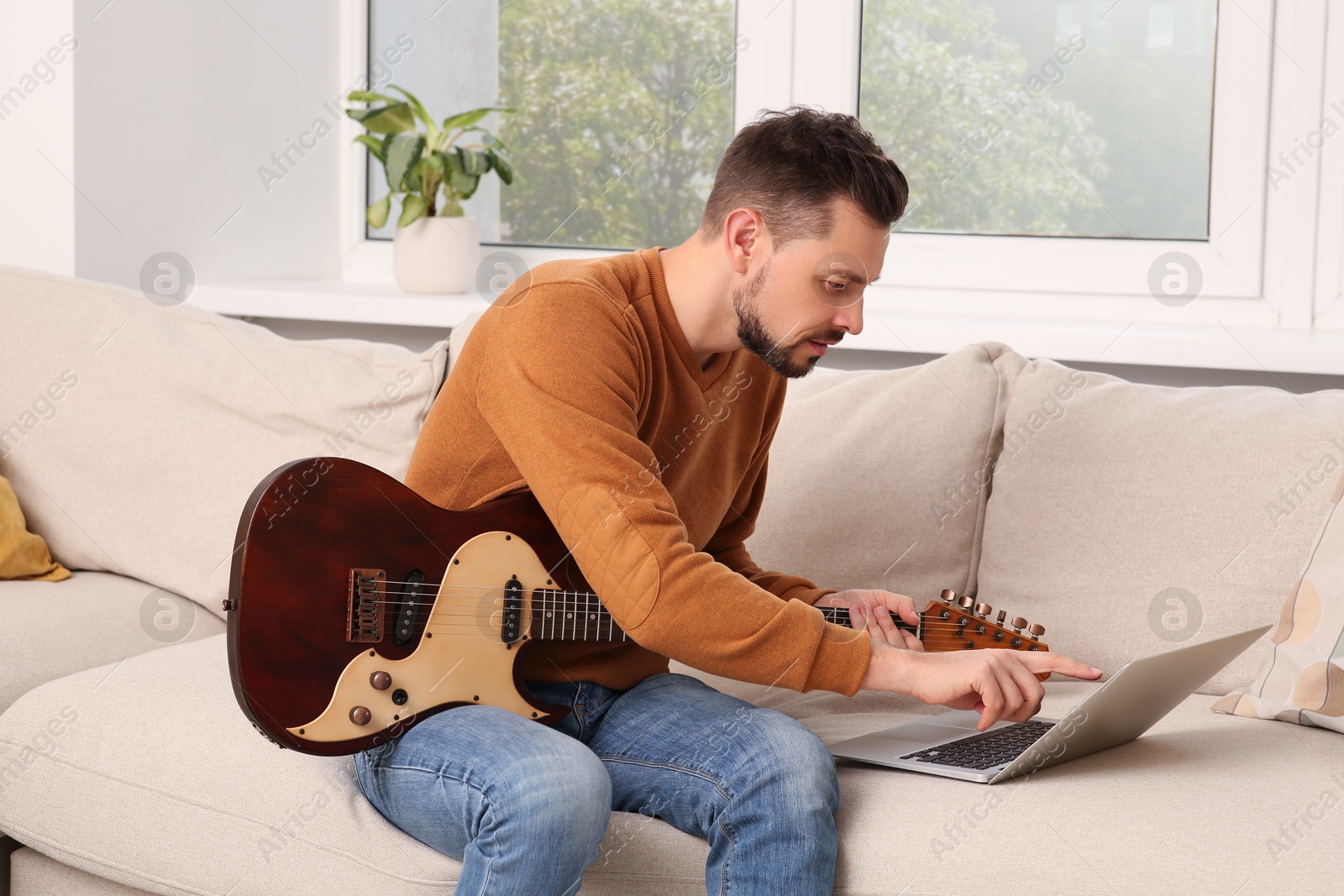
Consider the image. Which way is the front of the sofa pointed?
toward the camera

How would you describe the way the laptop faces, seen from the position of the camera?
facing away from the viewer and to the left of the viewer

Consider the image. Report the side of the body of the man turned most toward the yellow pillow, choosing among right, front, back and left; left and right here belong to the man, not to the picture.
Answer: back
